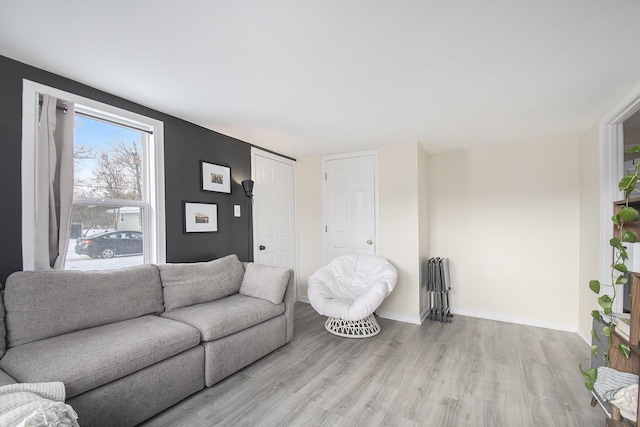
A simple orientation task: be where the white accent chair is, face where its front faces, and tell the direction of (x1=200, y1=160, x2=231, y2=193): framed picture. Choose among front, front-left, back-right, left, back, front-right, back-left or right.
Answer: front-right

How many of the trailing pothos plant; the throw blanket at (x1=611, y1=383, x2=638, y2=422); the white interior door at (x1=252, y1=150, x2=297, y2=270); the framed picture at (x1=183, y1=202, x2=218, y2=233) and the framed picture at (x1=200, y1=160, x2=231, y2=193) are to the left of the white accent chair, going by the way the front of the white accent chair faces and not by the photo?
2

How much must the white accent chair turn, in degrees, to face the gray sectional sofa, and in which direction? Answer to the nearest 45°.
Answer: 0° — it already faces it

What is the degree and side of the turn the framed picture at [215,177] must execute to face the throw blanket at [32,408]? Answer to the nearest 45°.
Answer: approximately 45° to its right

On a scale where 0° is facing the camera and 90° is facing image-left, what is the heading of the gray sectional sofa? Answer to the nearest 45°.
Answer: approximately 315°

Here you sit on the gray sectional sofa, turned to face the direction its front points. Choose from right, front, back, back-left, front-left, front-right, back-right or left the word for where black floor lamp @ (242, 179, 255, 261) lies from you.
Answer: left

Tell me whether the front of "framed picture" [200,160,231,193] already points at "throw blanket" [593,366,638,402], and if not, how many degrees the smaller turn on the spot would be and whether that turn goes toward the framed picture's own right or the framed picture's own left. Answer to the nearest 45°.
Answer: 0° — it already faces it

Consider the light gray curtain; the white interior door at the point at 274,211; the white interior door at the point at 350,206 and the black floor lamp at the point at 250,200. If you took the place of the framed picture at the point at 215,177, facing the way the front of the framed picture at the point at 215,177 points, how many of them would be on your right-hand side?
1

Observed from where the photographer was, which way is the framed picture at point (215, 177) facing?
facing the viewer and to the right of the viewer

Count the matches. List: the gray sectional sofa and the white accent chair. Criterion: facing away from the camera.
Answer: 0

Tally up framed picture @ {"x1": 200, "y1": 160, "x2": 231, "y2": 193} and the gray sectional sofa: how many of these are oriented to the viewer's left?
0

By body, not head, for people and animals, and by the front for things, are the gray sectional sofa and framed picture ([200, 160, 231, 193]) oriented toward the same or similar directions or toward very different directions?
same or similar directions

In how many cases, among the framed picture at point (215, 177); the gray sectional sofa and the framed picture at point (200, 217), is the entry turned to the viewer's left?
0

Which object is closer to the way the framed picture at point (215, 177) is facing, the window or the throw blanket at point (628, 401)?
the throw blanket

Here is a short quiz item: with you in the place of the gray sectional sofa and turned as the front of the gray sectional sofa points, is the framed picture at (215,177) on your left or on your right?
on your left

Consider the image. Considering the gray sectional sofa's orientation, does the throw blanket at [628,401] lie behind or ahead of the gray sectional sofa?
ahead

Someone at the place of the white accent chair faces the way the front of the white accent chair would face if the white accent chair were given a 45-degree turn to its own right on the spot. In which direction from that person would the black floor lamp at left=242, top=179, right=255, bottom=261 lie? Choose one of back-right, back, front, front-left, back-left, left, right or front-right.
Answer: front
